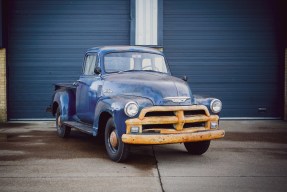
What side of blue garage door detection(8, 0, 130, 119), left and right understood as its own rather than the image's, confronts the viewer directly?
front

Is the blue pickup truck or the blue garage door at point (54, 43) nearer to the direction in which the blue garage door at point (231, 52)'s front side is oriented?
the blue pickup truck

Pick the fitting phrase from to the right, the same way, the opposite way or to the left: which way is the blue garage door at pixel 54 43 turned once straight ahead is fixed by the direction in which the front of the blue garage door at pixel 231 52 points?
the same way

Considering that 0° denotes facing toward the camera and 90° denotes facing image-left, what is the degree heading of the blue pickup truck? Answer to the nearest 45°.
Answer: approximately 315°

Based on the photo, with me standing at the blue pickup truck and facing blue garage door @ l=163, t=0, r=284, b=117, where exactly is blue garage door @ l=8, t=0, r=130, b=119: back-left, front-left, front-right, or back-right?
front-left

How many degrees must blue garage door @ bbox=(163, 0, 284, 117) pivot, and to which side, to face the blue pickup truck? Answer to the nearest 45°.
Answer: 0° — it already faces it

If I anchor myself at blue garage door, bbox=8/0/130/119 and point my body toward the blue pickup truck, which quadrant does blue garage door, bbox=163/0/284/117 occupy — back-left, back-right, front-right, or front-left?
front-left

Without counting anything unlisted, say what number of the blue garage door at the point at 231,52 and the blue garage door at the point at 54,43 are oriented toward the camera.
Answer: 2

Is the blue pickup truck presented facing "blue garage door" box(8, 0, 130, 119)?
no

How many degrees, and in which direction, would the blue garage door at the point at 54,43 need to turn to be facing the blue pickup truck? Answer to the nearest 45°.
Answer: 0° — it already faces it

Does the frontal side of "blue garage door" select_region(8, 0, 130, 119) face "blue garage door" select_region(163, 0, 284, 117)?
no

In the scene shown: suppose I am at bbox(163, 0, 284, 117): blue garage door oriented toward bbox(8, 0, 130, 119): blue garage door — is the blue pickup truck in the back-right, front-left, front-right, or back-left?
front-left

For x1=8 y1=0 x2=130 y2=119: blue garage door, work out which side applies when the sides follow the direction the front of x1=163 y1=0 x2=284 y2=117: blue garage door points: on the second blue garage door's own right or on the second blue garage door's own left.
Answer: on the second blue garage door's own right

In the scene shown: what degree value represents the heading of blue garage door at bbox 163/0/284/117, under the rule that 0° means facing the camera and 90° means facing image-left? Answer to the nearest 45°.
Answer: approximately 0°

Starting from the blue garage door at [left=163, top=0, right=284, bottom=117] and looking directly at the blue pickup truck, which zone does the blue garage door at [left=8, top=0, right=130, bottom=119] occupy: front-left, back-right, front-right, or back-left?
front-right
